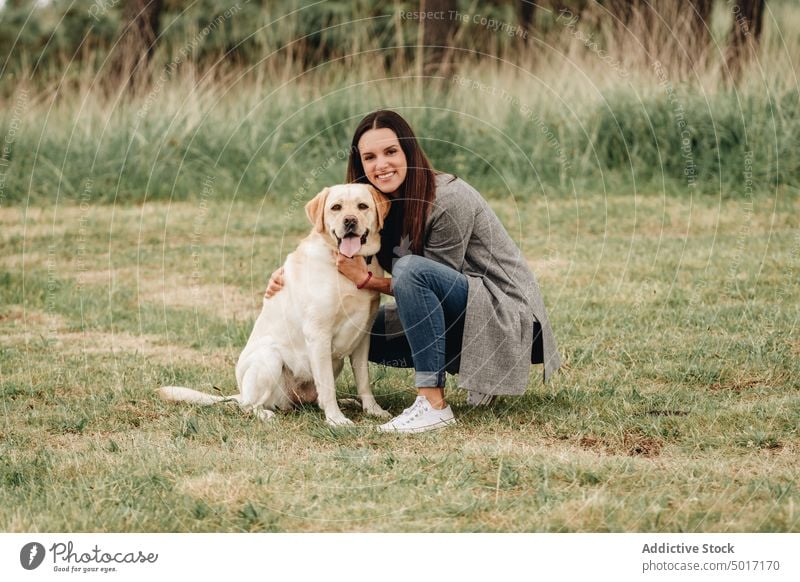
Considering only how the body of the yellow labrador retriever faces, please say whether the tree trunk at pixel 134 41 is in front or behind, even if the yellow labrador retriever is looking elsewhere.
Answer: behind

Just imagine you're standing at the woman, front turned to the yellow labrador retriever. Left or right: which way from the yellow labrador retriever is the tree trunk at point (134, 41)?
right

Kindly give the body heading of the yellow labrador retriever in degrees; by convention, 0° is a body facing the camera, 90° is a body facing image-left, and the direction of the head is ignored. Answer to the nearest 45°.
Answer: approximately 315°

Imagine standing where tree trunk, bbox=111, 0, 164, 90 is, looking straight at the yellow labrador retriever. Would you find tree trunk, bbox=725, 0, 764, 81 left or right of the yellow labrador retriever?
left

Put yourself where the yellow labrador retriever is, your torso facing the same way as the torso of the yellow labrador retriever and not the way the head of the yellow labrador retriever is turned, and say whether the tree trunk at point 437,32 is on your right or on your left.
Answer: on your left

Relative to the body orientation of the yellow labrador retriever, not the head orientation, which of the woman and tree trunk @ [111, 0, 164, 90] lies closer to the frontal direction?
the woman

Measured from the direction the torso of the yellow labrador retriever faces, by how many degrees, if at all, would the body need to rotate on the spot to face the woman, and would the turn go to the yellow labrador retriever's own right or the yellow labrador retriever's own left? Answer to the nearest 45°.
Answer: approximately 45° to the yellow labrador retriever's own left

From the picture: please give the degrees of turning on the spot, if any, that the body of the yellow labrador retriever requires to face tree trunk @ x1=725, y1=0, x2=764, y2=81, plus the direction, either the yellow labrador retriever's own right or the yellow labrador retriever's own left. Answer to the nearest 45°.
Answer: approximately 90° to the yellow labrador retriever's own left
